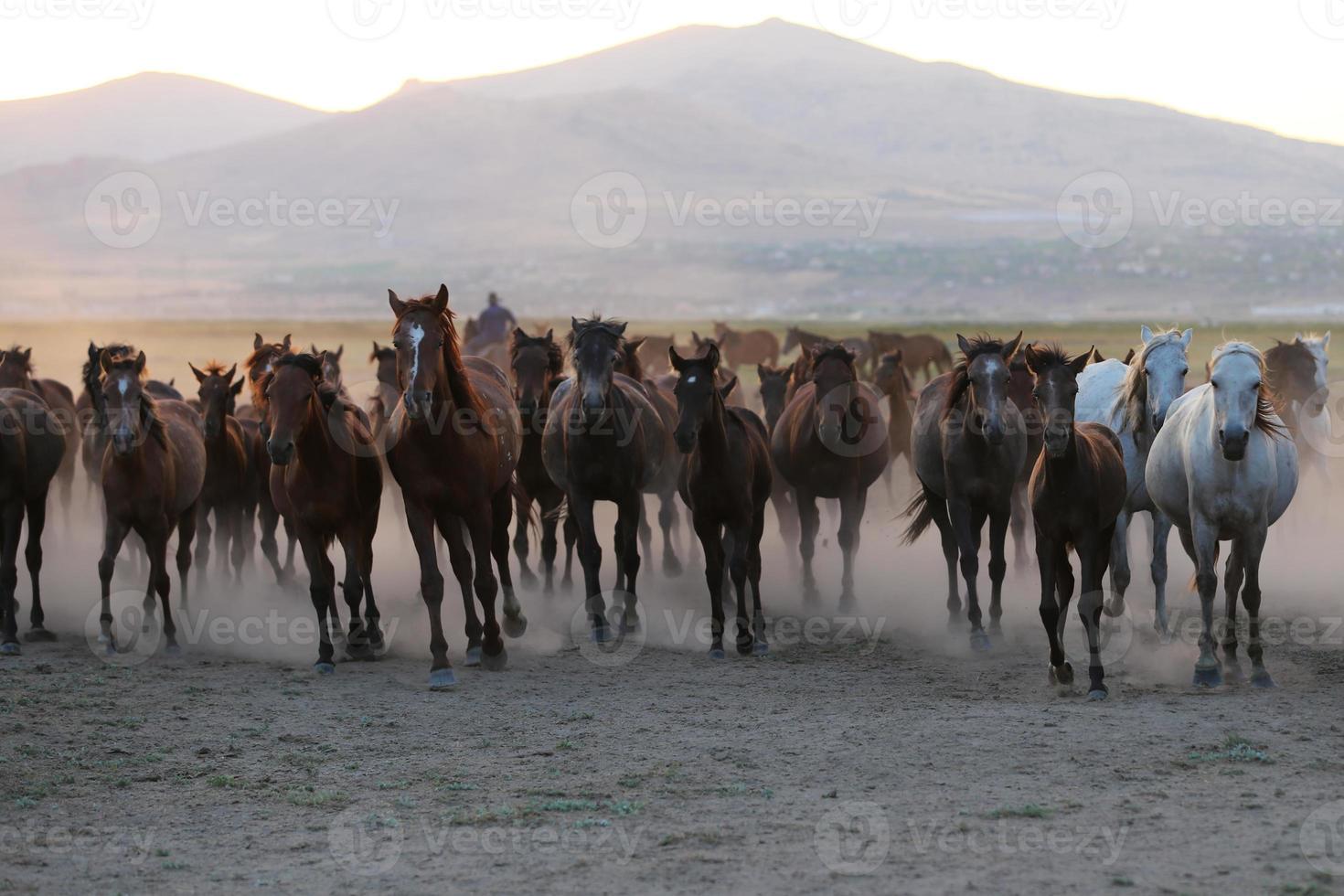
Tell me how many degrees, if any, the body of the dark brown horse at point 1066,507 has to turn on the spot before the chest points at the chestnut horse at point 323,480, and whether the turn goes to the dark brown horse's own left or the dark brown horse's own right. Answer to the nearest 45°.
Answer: approximately 90° to the dark brown horse's own right

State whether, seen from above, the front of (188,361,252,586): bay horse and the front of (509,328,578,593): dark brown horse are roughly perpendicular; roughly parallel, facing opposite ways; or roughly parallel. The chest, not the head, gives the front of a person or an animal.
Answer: roughly parallel

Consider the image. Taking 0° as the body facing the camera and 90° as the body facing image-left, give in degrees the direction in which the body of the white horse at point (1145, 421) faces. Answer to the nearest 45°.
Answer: approximately 315°

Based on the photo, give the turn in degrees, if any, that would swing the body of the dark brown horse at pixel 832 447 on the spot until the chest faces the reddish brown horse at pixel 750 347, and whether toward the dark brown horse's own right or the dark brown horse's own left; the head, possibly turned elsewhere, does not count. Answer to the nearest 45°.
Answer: approximately 180°

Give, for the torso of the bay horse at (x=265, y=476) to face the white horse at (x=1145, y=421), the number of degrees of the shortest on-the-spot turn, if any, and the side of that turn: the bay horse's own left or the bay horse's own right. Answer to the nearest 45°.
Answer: approximately 45° to the bay horse's own left

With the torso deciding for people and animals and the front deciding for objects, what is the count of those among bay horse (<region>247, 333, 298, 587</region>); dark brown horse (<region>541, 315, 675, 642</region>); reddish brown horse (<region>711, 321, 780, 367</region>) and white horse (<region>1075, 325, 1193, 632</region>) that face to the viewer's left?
1

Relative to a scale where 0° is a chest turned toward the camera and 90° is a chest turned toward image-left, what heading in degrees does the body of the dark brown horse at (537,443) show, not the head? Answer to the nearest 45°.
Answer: approximately 0°

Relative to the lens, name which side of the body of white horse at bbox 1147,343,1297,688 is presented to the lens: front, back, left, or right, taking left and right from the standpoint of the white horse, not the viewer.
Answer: front

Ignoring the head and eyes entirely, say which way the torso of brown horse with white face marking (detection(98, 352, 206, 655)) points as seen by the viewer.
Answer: toward the camera

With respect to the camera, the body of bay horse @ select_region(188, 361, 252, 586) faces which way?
toward the camera

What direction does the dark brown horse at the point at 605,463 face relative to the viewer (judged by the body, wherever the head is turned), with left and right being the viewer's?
facing the viewer
